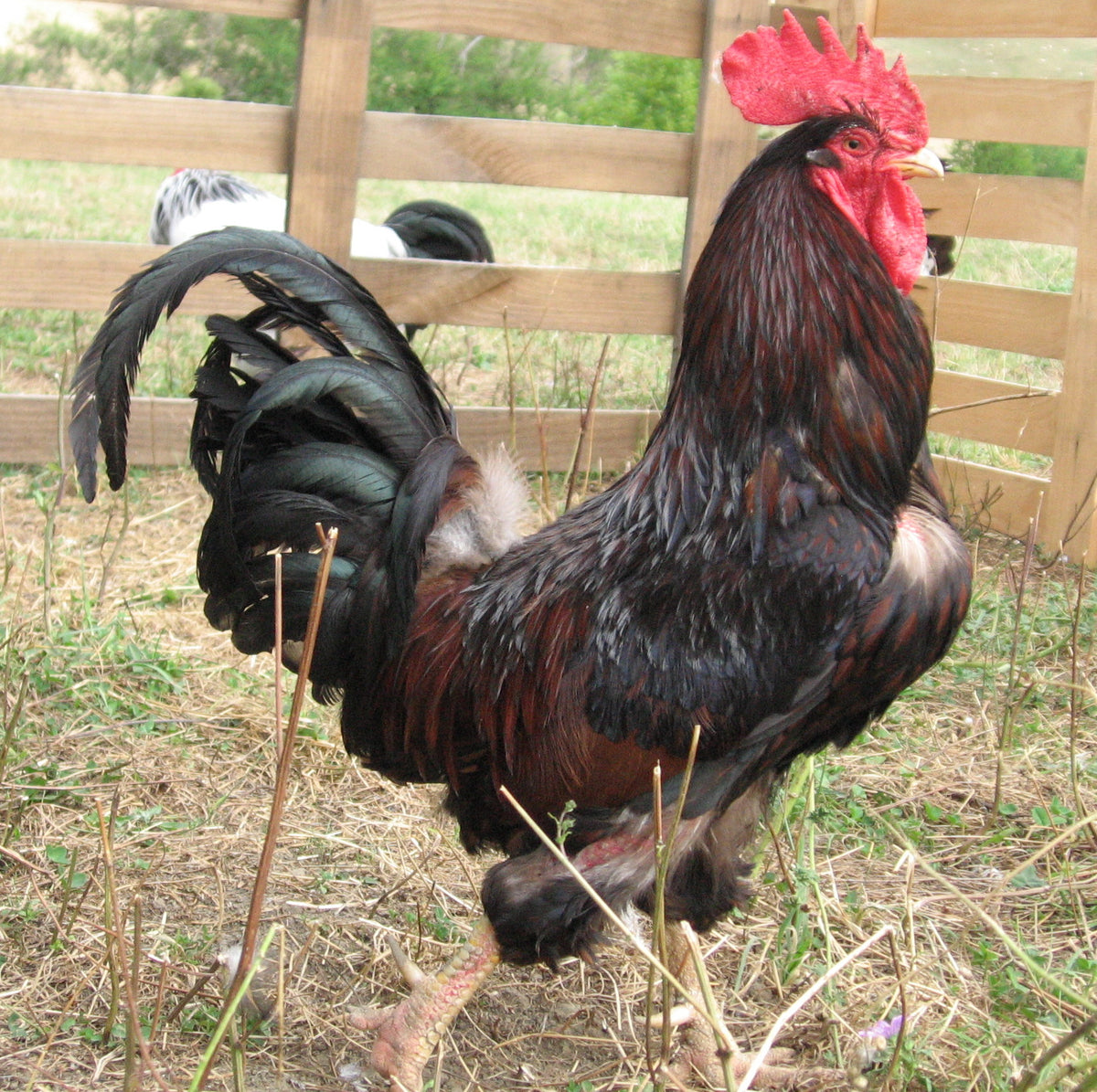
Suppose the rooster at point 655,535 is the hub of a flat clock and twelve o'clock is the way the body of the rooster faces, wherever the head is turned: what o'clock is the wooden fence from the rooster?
The wooden fence is roughly at 9 o'clock from the rooster.

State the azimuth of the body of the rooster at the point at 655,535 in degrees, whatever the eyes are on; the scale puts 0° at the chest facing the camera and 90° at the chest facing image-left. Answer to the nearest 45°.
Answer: approximately 270°

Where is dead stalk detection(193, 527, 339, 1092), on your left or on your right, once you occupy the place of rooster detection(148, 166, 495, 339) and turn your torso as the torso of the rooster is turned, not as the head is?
on your left

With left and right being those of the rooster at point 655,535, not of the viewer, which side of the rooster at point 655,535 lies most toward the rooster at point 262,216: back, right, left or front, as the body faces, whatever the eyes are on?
left

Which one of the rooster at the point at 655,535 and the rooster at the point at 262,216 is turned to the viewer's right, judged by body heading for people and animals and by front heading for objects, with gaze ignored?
the rooster at the point at 655,535

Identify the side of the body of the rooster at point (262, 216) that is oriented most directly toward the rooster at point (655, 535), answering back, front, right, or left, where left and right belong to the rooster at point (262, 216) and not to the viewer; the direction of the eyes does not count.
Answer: left

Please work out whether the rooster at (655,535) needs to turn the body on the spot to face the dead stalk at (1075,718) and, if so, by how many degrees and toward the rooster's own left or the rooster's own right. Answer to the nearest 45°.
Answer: approximately 45° to the rooster's own left

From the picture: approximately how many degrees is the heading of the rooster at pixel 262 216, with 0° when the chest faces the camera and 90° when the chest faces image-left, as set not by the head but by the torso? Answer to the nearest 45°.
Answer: approximately 90°

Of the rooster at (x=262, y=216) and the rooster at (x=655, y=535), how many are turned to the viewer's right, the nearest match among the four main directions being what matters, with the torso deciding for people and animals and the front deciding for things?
1

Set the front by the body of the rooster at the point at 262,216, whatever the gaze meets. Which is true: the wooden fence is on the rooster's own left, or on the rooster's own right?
on the rooster's own left

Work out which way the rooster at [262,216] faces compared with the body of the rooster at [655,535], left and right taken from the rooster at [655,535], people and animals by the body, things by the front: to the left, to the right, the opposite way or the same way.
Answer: the opposite way
